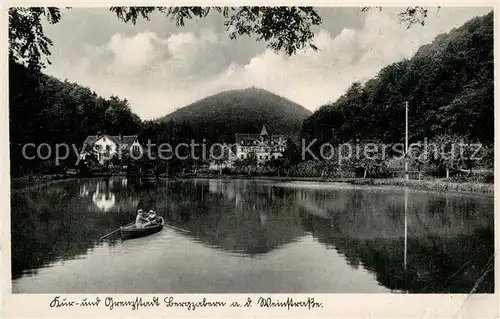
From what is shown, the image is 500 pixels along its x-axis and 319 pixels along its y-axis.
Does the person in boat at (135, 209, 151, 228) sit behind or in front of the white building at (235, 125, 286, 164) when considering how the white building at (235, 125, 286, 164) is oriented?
in front

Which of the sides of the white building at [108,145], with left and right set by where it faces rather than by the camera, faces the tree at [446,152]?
left

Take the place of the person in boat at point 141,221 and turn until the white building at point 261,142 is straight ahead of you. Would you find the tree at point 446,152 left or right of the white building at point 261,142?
right

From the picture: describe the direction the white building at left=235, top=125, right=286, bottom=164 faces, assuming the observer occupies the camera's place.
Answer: facing the viewer

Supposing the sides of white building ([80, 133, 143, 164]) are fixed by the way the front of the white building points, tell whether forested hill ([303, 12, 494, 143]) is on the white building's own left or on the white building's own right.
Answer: on the white building's own left

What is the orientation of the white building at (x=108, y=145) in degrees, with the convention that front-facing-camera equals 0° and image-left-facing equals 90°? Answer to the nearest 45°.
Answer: approximately 0°

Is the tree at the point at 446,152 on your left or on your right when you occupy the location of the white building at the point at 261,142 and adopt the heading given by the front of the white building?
on your left

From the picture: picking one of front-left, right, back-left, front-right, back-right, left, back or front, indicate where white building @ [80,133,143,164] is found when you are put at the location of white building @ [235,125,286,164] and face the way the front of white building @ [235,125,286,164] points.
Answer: front-right

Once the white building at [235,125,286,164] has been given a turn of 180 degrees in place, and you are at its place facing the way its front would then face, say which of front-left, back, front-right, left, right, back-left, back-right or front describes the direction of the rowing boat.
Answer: back-left

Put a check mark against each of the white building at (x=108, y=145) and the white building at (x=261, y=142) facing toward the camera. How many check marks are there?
2
